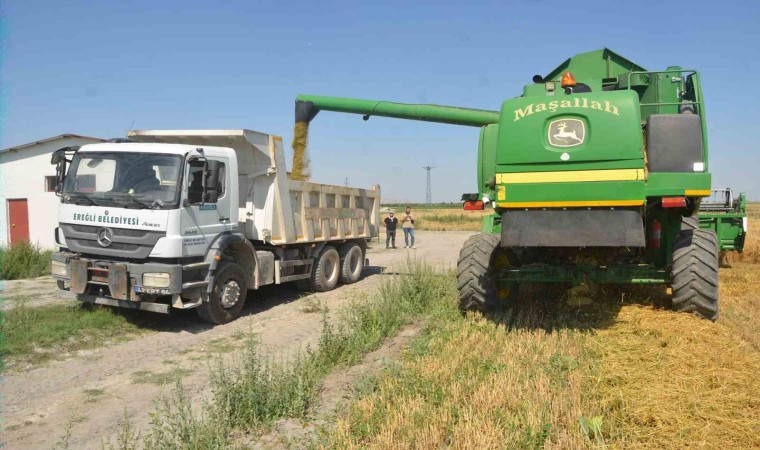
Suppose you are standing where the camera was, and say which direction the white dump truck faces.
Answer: facing the viewer and to the left of the viewer

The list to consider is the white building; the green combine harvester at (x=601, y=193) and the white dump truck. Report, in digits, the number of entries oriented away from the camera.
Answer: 1

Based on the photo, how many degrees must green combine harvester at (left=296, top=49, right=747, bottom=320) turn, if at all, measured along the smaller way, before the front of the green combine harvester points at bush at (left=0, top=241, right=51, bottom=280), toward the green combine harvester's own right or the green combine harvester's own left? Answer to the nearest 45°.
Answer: approximately 90° to the green combine harvester's own left

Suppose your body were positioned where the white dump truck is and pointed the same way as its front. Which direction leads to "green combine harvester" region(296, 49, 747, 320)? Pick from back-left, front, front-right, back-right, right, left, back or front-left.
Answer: left

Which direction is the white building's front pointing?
toward the camera

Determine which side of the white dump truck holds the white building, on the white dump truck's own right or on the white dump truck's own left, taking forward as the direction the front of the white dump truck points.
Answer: on the white dump truck's own right

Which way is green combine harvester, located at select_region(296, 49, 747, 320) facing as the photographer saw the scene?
facing away from the viewer

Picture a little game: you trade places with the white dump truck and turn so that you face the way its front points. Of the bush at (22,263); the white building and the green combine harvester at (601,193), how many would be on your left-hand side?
1

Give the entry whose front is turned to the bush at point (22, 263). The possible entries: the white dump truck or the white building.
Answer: the white building

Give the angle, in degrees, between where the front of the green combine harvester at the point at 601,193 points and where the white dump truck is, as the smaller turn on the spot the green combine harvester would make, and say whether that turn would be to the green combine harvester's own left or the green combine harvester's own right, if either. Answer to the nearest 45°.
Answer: approximately 90° to the green combine harvester's own left

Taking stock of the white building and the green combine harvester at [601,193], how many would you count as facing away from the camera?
1

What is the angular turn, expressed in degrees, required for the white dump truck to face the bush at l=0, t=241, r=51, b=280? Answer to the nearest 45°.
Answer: approximately 90° to its right

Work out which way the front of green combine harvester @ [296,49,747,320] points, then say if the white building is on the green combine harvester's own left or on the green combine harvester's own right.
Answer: on the green combine harvester's own left
